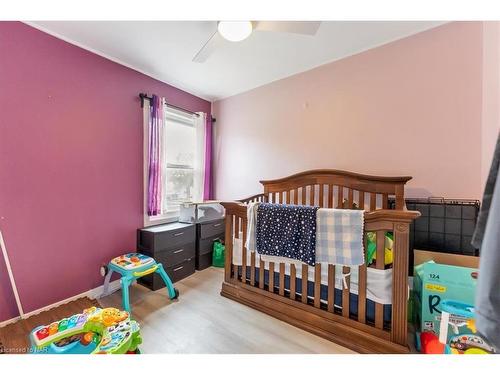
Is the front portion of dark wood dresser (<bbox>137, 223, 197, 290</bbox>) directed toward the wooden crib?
yes

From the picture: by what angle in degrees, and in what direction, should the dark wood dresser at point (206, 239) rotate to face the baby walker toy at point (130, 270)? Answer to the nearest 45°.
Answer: approximately 90° to its right

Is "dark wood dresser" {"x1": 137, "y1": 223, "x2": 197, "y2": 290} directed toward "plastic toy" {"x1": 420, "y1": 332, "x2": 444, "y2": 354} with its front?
yes

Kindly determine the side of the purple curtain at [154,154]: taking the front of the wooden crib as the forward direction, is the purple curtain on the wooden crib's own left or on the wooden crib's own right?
on the wooden crib's own right

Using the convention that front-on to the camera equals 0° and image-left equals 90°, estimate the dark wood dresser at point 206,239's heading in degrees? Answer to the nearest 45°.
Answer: approximately 315°

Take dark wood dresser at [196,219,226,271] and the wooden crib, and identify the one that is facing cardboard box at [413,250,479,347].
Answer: the dark wood dresser

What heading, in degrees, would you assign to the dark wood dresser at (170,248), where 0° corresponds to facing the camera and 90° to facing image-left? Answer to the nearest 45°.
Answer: approximately 315°

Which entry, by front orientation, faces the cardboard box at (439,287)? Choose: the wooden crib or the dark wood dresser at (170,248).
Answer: the dark wood dresser

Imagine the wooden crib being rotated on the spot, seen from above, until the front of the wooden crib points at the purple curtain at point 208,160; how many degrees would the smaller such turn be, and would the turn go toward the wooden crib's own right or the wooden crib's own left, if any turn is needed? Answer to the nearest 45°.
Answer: approximately 90° to the wooden crib's own right

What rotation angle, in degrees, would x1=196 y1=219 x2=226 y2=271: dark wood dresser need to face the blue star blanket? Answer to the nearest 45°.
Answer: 0° — it already faces it

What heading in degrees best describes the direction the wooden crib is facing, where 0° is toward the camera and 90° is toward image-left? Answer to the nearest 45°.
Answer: approximately 45°
